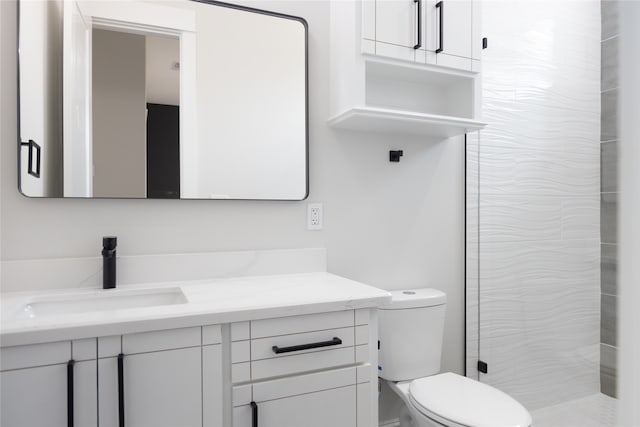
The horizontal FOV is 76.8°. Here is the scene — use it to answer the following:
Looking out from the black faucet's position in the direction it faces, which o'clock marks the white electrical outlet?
The white electrical outlet is roughly at 9 o'clock from the black faucet.

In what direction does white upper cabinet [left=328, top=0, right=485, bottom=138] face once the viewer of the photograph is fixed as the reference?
facing the viewer and to the right of the viewer

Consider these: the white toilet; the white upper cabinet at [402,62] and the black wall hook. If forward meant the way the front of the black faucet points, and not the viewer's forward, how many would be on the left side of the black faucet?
3

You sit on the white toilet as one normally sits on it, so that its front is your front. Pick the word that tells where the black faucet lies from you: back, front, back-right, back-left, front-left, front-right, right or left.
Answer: right

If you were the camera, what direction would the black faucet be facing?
facing the viewer

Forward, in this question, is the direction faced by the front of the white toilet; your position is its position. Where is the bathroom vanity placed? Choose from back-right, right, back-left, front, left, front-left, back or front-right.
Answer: right

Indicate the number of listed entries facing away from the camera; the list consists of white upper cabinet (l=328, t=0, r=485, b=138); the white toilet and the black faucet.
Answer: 0
